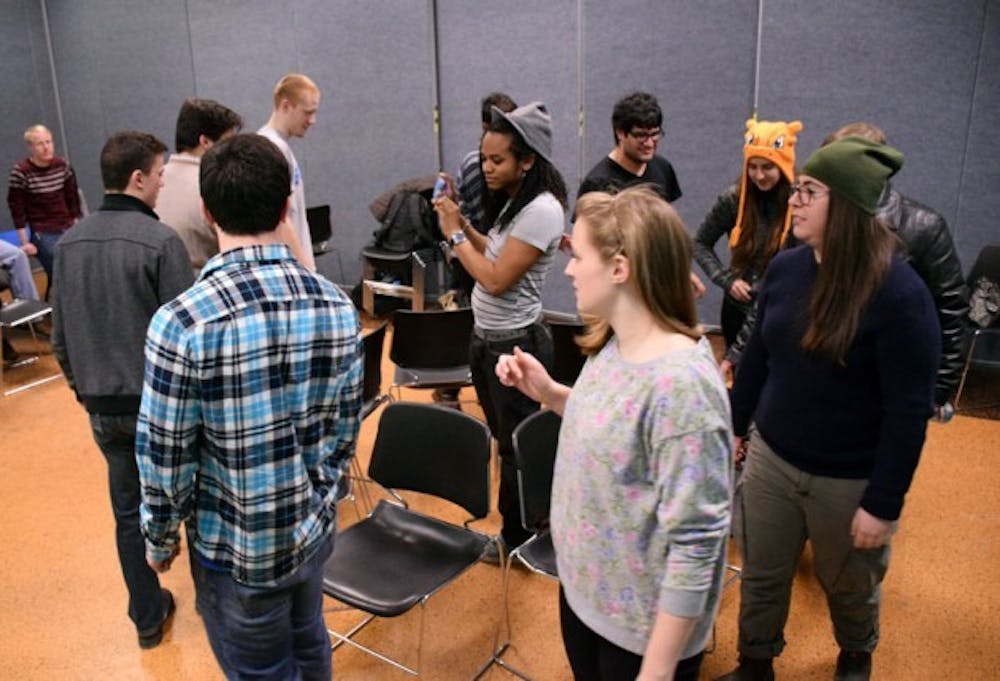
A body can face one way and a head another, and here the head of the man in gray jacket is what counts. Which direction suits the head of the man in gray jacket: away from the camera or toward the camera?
away from the camera

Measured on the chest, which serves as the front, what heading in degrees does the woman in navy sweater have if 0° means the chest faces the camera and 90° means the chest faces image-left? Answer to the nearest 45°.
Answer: approximately 45°

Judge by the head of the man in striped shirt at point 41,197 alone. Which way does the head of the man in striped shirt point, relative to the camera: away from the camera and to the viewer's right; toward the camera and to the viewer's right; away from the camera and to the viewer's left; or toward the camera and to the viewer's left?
toward the camera and to the viewer's right

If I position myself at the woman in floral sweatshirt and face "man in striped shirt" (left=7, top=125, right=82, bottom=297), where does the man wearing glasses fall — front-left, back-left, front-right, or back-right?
front-right

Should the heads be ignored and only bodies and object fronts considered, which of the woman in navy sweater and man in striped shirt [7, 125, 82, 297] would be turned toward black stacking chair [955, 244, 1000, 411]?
the man in striped shirt

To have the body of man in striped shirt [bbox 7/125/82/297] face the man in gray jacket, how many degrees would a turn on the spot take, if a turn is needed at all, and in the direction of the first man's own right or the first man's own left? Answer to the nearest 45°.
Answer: approximately 45° to the first man's own right

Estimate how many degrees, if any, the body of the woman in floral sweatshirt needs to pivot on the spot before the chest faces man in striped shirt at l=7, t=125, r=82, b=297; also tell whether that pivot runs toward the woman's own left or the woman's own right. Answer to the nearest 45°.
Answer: approximately 90° to the woman's own right

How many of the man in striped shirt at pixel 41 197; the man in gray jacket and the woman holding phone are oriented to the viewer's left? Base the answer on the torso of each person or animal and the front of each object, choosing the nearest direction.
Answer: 1

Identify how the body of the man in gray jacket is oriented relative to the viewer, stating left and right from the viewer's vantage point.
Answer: facing away from the viewer and to the right of the viewer

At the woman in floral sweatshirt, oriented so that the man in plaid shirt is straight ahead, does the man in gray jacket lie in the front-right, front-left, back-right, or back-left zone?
front-right

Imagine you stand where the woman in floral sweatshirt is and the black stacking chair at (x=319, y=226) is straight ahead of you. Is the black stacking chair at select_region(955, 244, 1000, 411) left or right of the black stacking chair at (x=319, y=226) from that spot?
right

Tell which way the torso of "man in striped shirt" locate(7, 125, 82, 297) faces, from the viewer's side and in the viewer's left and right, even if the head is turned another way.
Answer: facing the viewer and to the right of the viewer

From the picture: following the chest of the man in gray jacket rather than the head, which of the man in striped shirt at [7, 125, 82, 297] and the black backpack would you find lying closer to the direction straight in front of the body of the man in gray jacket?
the black backpack

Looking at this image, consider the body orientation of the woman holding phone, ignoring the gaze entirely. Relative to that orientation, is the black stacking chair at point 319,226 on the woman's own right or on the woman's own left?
on the woman's own right
